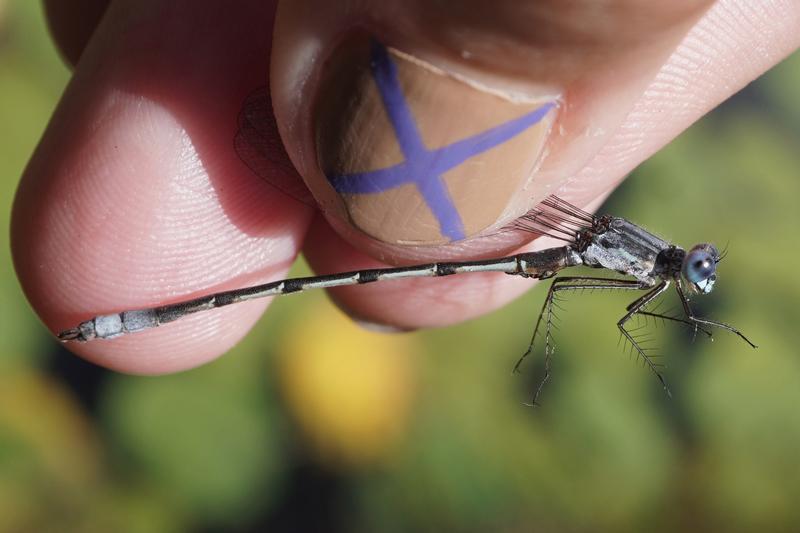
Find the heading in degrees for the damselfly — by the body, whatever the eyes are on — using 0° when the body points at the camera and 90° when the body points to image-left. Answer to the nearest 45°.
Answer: approximately 270°

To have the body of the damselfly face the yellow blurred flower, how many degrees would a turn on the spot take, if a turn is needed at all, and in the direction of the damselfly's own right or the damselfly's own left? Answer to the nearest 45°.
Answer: approximately 135° to the damselfly's own left
